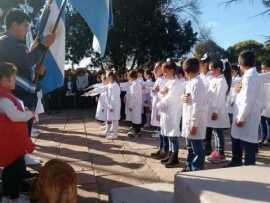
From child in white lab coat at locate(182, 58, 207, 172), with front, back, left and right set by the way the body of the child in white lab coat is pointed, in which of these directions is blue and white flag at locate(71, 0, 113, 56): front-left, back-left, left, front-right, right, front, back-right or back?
front-left

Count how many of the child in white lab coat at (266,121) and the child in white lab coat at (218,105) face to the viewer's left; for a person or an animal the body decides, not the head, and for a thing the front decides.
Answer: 2

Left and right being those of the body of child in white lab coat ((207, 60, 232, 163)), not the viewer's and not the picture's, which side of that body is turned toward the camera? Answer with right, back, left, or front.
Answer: left

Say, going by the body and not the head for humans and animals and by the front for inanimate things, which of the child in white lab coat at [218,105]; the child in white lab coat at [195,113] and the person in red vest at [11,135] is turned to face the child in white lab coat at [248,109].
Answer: the person in red vest

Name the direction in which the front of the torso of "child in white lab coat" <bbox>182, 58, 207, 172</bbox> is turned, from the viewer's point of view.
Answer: to the viewer's left

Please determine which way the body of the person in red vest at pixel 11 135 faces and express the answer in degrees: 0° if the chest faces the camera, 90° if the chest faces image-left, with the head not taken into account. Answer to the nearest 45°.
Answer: approximately 270°

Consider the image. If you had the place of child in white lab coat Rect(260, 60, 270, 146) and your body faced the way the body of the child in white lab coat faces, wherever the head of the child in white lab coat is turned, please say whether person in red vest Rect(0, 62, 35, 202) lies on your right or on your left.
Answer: on your left

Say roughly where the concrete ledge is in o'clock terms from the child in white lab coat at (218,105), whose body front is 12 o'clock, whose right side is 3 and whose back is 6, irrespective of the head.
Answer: The concrete ledge is roughly at 9 o'clock from the child in white lab coat.

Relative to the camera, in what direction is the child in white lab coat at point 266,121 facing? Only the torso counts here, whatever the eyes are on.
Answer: to the viewer's left

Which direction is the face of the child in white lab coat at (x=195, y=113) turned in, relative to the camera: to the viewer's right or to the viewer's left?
to the viewer's left

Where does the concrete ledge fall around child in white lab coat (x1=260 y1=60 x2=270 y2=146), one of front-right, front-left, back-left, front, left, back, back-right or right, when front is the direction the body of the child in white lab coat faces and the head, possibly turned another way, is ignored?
left
